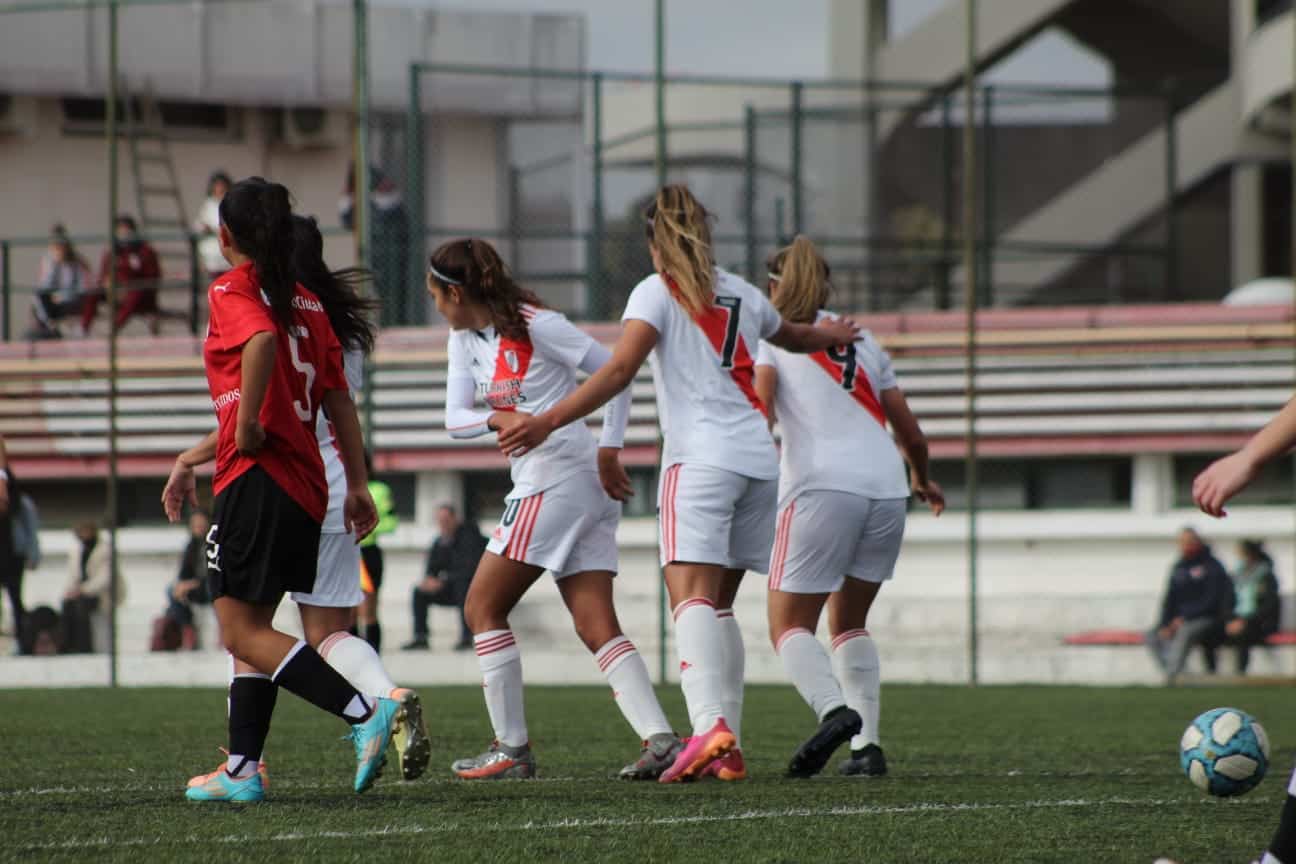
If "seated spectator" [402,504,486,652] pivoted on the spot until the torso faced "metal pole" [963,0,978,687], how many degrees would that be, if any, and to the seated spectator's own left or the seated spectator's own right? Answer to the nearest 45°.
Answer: approximately 90° to the seated spectator's own left

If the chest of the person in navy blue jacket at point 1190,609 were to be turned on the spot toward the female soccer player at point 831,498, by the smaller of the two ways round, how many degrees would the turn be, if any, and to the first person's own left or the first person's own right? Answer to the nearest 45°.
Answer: approximately 45° to the first person's own left

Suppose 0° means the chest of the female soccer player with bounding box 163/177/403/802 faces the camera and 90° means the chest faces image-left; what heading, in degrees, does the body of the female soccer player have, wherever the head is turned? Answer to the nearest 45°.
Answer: approximately 135°

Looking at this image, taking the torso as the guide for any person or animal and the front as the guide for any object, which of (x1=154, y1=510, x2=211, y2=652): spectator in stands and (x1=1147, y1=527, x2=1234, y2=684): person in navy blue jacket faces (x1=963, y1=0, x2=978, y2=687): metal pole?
the person in navy blue jacket

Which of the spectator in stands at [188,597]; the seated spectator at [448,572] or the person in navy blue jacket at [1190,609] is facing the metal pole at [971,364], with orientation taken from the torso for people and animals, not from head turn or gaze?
the person in navy blue jacket

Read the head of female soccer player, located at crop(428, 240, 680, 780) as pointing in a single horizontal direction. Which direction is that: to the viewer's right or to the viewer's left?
to the viewer's left

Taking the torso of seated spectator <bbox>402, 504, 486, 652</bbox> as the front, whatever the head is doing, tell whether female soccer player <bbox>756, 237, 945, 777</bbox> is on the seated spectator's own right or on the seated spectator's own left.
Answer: on the seated spectator's own left

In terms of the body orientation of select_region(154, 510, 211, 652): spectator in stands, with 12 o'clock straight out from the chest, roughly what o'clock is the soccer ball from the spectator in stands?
The soccer ball is roughly at 10 o'clock from the spectator in stands.

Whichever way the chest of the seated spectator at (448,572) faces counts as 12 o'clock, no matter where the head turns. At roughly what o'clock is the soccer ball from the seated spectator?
The soccer ball is roughly at 10 o'clock from the seated spectator.

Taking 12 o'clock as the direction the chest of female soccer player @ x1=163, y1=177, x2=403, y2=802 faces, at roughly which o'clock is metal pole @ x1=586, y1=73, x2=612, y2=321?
The metal pole is roughly at 2 o'clock from the female soccer player.

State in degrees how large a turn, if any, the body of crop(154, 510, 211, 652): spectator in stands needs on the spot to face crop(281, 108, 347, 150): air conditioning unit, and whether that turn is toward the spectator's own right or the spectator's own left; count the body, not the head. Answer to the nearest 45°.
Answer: approximately 135° to the spectator's own right

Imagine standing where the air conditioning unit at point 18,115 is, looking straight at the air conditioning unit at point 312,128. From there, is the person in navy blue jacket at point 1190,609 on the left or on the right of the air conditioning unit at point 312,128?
right

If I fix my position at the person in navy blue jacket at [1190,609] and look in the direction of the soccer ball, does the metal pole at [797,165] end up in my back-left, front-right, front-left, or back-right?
back-right

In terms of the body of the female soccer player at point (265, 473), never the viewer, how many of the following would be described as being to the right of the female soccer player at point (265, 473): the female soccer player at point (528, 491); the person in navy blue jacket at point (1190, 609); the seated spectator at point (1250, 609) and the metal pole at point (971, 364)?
4

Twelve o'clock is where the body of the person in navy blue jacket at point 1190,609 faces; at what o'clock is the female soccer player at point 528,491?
The female soccer player is roughly at 11 o'clock from the person in navy blue jacket.

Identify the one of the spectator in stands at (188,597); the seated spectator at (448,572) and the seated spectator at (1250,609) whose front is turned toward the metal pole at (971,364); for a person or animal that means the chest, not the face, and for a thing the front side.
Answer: the seated spectator at (1250,609)

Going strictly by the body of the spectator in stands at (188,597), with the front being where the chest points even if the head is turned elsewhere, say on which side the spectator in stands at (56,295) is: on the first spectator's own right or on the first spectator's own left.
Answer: on the first spectator's own right

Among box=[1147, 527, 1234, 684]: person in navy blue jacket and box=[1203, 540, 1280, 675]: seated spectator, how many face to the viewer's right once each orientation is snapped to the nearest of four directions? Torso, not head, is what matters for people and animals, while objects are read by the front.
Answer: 0

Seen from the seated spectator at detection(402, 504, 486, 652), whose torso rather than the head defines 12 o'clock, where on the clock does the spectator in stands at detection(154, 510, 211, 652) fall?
The spectator in stands is roughly at 2 o'clock from the seated spectator.
